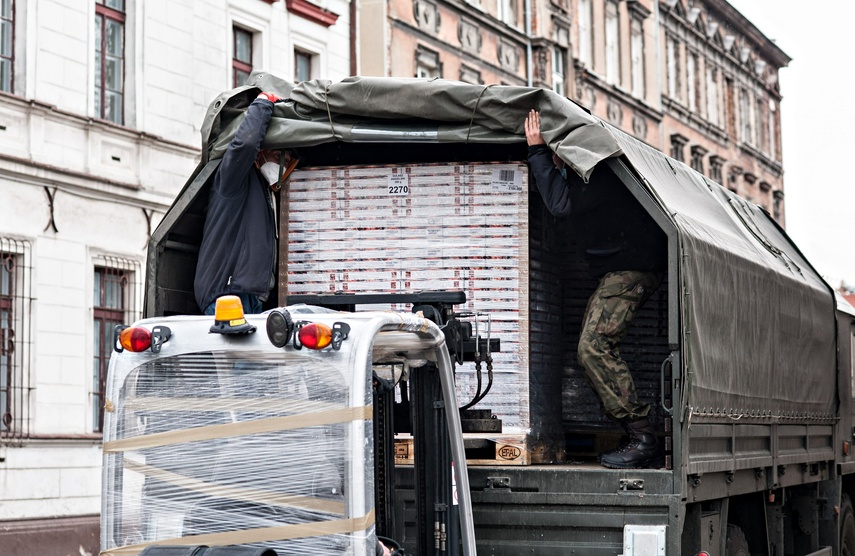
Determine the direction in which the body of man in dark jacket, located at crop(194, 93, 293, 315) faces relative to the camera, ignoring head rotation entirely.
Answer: to the viewer's right

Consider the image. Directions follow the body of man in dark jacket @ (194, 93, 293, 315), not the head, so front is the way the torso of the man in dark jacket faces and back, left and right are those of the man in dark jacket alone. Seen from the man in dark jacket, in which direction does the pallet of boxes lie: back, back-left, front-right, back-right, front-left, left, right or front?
front

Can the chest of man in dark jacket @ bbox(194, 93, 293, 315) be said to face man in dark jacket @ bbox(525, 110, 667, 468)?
yes

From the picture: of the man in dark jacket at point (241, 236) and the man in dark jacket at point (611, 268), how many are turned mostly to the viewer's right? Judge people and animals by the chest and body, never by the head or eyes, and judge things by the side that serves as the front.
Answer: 1

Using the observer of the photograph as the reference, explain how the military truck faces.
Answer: facing away from the viewer and to the right of the viewer

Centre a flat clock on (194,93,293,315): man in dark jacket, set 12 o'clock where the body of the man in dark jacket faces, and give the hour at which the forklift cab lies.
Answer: The forklift cab is roughly at 3 o'clock from the man in dark jacket.

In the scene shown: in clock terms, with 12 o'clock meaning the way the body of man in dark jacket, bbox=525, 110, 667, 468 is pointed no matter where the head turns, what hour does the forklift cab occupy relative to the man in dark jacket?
The forklift cab is roughly at 10 o'clock from the man in dark jacket.

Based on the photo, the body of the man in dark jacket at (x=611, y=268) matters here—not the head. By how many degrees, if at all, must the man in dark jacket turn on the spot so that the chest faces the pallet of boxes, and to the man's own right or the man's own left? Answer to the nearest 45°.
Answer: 0° — they already face it

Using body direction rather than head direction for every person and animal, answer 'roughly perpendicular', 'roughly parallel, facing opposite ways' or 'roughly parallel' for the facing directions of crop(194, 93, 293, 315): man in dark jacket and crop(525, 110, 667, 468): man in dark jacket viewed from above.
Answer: roughly parallel, facing opposite ways

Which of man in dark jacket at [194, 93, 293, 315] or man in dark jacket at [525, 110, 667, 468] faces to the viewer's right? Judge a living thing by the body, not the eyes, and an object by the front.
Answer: man in dark jacket at [194, 93, 293, 315]

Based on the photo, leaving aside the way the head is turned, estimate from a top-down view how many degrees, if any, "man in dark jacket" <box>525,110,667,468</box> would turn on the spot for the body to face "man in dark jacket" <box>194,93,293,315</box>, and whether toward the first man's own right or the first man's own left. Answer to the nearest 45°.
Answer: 0° — they already face them

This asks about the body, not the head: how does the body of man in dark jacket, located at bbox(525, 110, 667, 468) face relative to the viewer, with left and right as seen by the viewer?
facing to the left of the viewer

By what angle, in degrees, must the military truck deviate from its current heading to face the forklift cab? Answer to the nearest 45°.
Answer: approximately 180°
